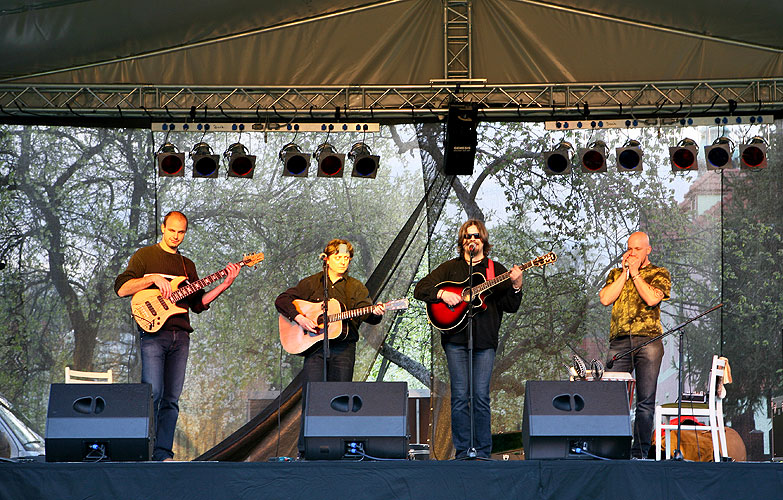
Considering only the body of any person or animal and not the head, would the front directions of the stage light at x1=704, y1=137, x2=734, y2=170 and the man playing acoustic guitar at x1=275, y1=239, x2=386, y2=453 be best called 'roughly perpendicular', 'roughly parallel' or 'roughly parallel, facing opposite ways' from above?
roughly parallel

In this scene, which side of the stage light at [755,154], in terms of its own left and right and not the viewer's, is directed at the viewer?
front

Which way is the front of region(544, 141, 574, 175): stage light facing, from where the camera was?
facing the viewer

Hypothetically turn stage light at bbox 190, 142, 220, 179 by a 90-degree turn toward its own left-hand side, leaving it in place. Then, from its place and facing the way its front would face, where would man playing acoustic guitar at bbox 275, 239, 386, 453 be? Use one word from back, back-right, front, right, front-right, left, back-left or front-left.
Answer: front-right

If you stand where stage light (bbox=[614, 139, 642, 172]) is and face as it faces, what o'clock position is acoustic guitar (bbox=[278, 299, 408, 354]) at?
The acoustic guitar is roughly at 2 o'clock from the stage light.

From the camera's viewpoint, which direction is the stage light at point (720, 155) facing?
toward the camera

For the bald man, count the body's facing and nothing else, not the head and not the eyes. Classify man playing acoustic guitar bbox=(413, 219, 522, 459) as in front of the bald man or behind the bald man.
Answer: in front

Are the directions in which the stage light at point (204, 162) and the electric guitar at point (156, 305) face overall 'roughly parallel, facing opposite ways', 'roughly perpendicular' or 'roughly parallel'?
roughly parallel

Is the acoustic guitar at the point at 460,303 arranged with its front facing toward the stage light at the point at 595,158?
no

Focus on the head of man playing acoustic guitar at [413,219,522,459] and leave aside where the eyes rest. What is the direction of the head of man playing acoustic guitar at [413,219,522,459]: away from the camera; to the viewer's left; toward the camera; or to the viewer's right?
toward the camera

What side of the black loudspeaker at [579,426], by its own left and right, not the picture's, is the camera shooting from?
back

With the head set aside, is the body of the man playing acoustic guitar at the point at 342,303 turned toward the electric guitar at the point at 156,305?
no

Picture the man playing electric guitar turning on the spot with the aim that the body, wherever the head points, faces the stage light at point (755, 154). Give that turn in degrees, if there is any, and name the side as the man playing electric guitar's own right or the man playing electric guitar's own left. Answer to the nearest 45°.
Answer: approximately 45° to the man playing electric guitar's own left

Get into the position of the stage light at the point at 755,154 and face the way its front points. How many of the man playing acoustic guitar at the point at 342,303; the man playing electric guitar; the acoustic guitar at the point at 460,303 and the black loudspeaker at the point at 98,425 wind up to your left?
0

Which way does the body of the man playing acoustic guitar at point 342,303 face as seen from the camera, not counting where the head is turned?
toward the camera

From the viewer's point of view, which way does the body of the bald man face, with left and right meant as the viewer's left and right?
facing the viewer and to the left of the viewer

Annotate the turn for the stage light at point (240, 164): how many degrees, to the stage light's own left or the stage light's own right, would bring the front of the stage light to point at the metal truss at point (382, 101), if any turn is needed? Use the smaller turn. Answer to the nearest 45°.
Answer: approximately 90° to the stage light's own left
